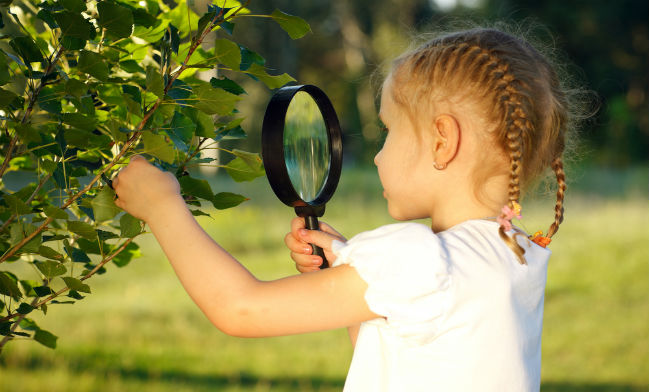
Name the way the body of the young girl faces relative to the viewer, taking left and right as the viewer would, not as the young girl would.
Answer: facing away from the viewer and to the left of the viewer
